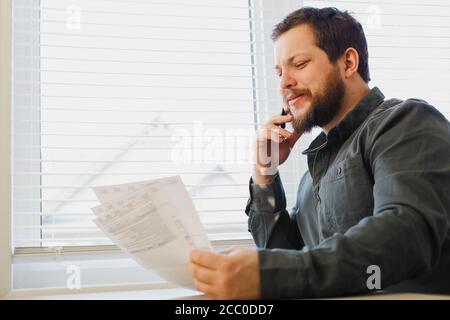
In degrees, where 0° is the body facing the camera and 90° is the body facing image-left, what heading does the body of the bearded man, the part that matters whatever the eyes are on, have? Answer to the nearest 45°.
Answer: approximately 45°
